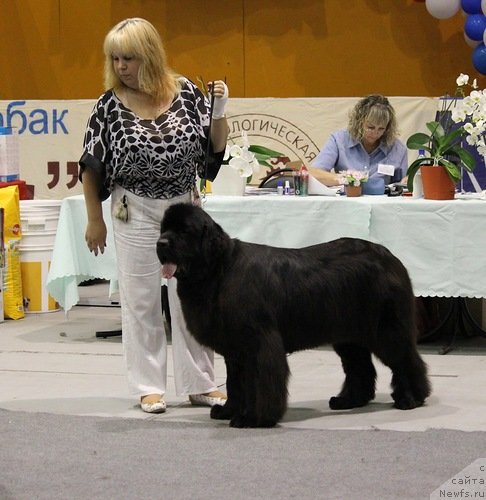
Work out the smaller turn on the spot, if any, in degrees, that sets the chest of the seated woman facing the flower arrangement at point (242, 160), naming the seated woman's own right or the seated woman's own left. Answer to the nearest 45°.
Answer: approximately 45° to the seated woman's own right

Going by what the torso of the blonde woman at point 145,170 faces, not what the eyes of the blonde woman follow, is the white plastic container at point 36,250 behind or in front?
behind

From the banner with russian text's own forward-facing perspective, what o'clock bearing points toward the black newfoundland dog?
The black newfoundland dog is roughly at 12 o'clock from the banner with russian text.

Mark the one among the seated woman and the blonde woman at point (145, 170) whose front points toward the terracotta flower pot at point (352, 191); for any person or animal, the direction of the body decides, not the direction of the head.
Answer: the seated woman

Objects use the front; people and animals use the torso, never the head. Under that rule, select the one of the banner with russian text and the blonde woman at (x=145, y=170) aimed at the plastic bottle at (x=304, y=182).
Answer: the banner with russian text

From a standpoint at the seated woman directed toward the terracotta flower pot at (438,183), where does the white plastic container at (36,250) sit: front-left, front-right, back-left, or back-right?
back-right

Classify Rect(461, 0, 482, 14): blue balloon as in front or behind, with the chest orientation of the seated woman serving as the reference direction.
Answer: behind

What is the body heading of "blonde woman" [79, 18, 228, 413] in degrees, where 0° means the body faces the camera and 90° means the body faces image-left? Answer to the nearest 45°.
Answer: approximately 0°
